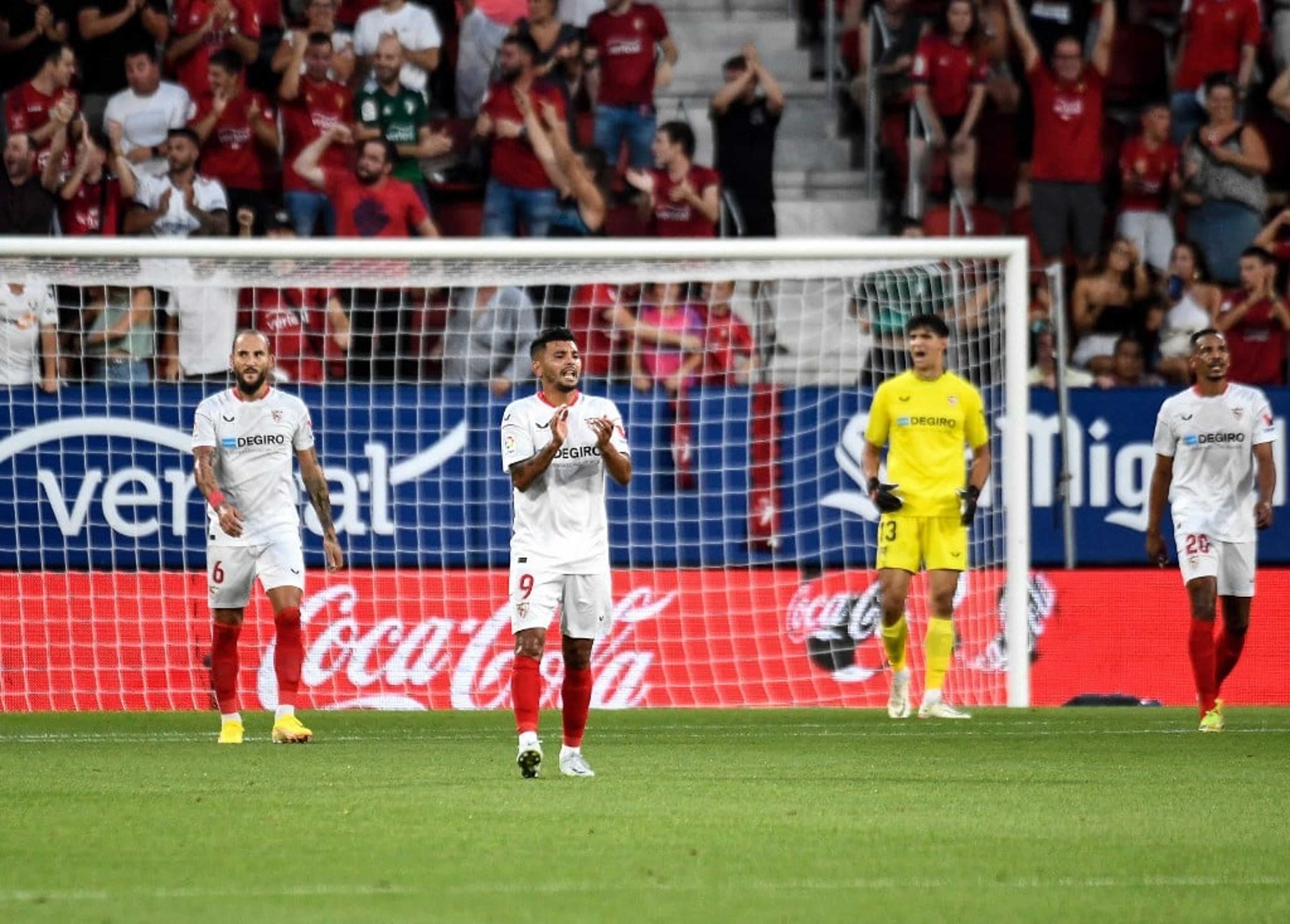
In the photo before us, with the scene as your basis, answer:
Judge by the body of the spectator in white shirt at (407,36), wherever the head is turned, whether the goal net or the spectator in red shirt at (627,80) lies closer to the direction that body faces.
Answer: the goal net

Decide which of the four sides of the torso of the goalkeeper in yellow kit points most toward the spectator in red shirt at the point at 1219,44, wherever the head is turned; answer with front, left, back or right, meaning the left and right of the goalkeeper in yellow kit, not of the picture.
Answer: back

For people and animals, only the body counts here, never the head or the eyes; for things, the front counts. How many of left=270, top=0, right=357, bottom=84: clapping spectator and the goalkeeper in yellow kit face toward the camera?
2

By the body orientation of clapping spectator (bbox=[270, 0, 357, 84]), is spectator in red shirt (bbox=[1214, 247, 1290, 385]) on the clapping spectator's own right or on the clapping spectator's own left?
on the clapping spectator's own left

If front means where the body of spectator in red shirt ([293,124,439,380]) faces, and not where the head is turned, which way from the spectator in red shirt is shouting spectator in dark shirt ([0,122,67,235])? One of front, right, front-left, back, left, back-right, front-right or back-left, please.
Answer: right

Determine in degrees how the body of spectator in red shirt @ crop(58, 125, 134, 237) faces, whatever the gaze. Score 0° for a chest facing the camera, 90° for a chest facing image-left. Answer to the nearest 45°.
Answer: approximately 45°

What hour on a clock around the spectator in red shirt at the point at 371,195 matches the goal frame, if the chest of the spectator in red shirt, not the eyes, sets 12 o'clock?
The goal frame is roughly at 11 o'clock from the spectator in red shirt.

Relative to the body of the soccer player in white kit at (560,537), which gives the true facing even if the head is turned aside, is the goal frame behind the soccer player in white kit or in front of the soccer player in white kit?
behind

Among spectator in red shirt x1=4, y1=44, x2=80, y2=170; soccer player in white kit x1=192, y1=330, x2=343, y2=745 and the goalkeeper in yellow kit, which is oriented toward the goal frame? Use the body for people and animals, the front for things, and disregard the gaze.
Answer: the spectator in red shirt

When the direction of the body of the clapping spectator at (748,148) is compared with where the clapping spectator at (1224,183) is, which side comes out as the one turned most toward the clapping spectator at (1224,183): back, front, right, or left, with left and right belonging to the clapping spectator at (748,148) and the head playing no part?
left
